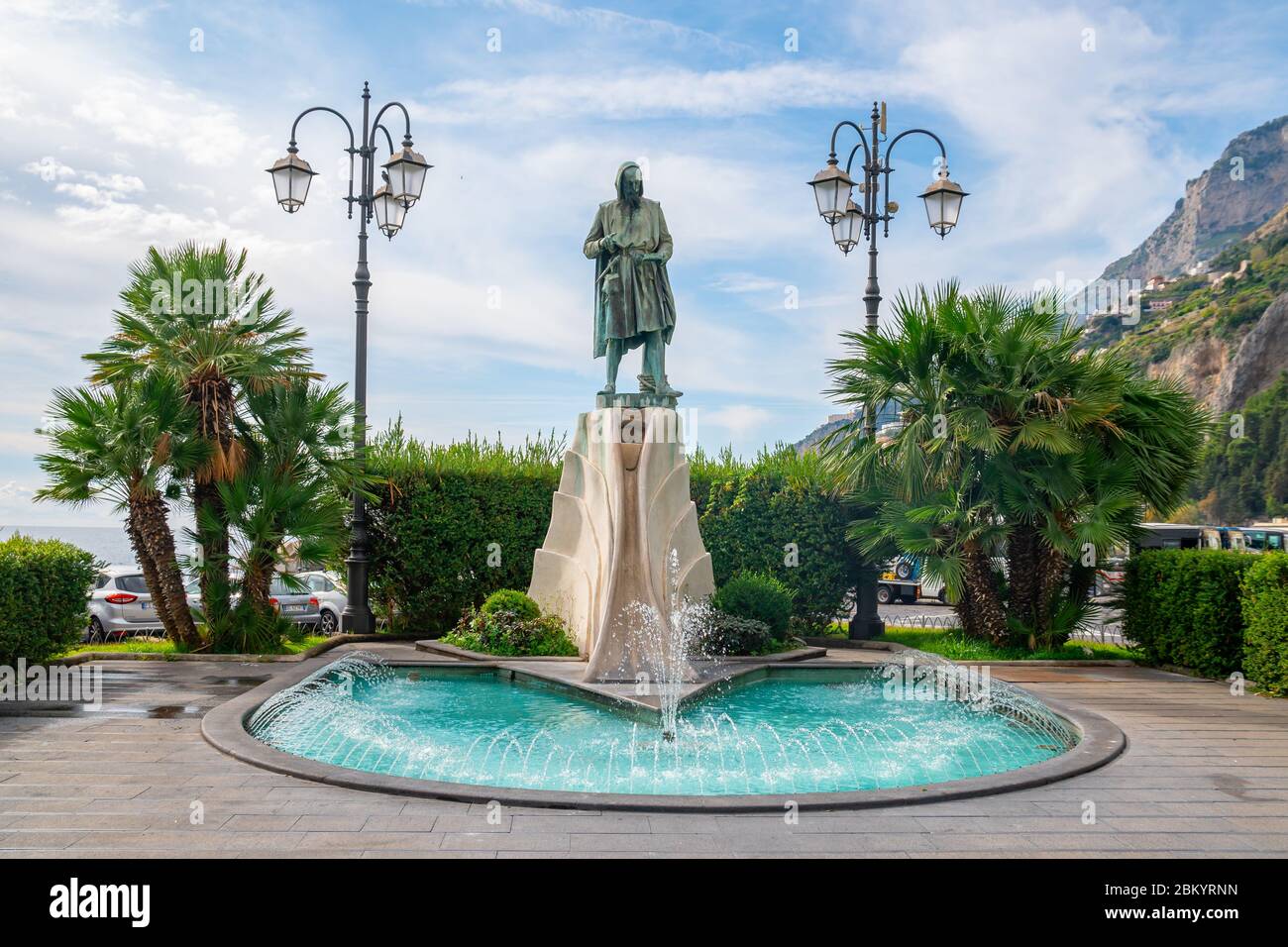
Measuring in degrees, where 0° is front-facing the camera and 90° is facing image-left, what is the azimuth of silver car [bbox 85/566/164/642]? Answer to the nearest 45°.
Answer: approximately 135°

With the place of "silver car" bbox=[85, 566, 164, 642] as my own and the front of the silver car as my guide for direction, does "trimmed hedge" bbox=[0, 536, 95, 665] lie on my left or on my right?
on my left

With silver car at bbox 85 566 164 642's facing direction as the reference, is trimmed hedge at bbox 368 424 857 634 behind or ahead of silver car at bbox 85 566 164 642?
behind

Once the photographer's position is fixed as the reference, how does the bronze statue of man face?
facing the viewer

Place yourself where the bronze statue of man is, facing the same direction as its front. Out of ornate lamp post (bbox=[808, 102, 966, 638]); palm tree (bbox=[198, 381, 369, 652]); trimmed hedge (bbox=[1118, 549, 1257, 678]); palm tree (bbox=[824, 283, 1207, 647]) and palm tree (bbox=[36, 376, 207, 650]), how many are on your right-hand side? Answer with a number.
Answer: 2

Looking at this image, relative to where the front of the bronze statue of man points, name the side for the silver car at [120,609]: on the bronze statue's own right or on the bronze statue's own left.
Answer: on the bronze statue's own right

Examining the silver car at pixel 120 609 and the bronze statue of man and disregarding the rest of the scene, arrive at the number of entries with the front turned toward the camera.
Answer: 1

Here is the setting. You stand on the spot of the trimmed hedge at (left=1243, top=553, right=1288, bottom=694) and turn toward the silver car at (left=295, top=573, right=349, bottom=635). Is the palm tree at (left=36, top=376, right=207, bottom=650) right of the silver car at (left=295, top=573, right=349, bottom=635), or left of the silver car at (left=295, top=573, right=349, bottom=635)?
left

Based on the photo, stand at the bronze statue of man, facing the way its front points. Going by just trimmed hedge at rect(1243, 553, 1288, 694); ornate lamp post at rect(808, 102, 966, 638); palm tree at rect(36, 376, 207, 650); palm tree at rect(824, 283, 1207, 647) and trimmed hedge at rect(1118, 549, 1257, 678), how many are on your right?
1

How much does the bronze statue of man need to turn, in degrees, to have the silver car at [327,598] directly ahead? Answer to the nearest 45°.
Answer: approximately 135° to its right
